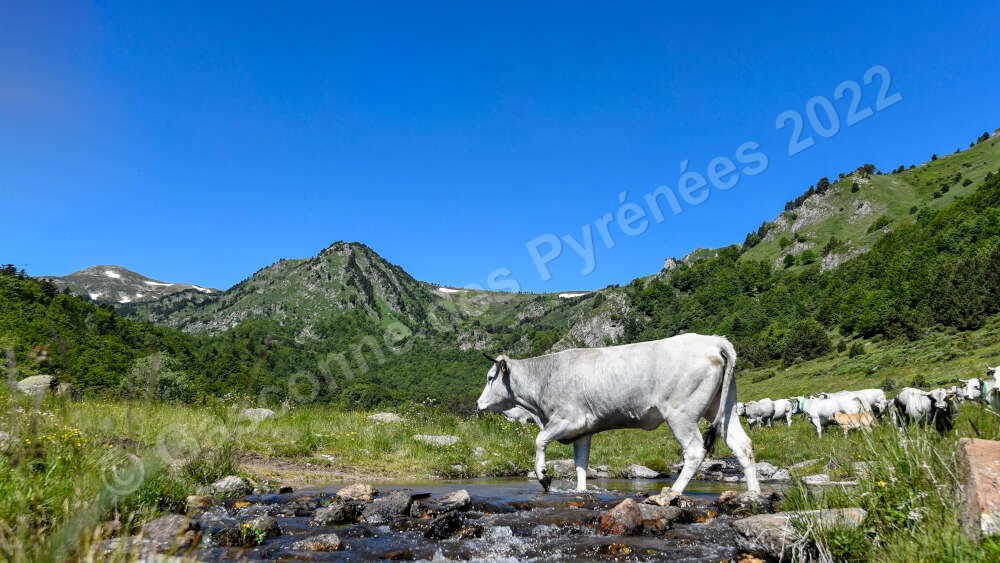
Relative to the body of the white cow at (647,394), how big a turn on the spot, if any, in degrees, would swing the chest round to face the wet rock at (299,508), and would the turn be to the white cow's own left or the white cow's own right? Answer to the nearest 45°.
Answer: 0° — it already faces it

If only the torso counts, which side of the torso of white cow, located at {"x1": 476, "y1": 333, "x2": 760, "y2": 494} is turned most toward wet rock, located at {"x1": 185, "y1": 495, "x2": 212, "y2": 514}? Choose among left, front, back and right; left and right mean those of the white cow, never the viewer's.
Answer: front

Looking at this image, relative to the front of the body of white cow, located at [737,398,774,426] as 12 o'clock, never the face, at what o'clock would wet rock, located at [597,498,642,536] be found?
The wet rock is roughly at 9 o'clock from the white cow.

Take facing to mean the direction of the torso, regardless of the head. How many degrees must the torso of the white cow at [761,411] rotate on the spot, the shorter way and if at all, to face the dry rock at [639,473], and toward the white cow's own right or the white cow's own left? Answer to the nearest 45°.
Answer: approximately 90° to the white cow's own left

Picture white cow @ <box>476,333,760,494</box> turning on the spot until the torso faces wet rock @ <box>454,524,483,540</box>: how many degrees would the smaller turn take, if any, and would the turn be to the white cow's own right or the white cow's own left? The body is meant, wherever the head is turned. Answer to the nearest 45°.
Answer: approximately 45° to the white cow's own left

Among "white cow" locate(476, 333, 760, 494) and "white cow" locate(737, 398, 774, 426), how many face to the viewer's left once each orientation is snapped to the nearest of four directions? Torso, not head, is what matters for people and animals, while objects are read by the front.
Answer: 2

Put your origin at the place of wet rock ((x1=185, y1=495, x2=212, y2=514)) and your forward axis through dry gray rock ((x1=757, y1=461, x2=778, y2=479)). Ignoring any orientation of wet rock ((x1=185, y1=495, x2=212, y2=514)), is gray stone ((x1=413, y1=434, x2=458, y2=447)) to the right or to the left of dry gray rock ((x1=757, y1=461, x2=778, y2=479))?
left

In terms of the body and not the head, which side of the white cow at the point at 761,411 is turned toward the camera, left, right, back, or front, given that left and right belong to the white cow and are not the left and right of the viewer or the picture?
left

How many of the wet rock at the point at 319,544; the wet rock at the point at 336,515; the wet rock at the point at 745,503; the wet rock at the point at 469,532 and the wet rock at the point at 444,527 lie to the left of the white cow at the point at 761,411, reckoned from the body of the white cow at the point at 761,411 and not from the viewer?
5

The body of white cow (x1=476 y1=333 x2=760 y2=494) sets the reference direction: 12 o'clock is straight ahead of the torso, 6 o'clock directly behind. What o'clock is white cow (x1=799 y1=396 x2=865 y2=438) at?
white cow (x1=799 y1=396 x2=865 y2=438) is roughly at 4 o'clock from white cow (x1=476 y1=333 x2=760 y2=494).

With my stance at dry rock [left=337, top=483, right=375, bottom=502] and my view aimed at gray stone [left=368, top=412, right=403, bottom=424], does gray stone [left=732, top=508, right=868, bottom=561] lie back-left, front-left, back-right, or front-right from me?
back-right

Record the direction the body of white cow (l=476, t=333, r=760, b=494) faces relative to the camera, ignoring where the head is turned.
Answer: to the viewer's left

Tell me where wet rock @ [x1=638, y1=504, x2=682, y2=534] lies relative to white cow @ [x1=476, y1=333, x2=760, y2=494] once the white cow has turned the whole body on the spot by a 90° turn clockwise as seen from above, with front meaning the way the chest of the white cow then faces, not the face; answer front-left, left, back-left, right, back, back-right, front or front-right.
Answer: back

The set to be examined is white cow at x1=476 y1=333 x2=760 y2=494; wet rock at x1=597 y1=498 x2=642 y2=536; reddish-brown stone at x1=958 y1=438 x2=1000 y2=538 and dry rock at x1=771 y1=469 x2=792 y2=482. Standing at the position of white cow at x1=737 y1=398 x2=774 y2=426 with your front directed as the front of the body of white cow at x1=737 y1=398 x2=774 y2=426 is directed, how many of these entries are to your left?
4
